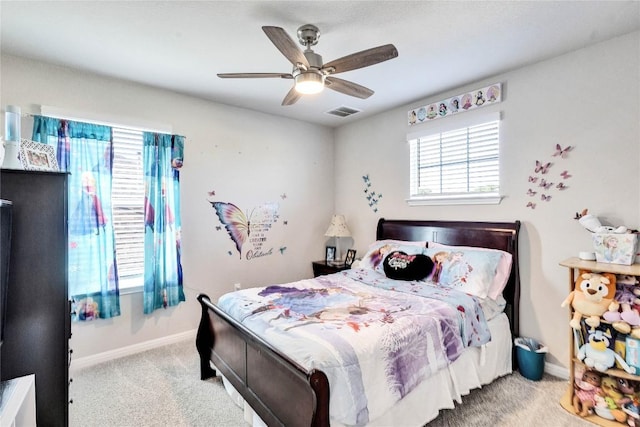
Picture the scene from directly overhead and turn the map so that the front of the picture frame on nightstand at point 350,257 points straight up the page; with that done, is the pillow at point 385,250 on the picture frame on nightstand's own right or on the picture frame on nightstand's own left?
on the picture frame on nightstand's own left

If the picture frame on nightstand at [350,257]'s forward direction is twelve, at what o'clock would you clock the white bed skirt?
The white bed skirt is roughly at 10 o'clock from the picture frame on nightstand.

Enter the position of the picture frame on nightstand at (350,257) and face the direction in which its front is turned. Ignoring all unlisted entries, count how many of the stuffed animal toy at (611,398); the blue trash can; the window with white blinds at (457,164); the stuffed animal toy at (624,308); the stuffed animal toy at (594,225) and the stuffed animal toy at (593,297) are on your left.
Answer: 6

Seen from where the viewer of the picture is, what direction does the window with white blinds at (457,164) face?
facing the viewer and to the left of the viewer

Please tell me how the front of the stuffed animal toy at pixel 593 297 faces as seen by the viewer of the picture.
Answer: facing the viewer

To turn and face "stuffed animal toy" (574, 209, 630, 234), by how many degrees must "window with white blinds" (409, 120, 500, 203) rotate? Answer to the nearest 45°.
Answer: approximately 90° to its left

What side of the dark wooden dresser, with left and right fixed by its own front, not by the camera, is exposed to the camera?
right

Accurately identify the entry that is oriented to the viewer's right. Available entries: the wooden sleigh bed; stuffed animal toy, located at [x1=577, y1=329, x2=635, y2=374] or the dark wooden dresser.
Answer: the dark wooden dresser

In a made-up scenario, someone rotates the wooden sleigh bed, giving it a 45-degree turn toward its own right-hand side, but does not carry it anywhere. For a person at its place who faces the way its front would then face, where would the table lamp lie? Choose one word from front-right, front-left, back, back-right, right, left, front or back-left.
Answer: right

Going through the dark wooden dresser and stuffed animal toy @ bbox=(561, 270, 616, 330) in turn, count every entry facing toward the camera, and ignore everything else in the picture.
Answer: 1

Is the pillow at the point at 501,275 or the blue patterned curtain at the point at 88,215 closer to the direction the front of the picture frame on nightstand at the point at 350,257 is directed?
the blue patterned curtain

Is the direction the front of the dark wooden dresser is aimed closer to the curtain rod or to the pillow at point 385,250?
the pillow
